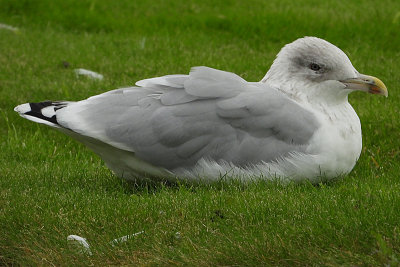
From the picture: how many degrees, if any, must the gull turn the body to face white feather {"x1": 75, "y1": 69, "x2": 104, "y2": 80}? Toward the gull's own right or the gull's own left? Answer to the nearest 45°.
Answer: approximately 135° to the gull's own left

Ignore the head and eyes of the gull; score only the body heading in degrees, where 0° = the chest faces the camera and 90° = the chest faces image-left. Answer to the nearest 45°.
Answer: approximately 270°
